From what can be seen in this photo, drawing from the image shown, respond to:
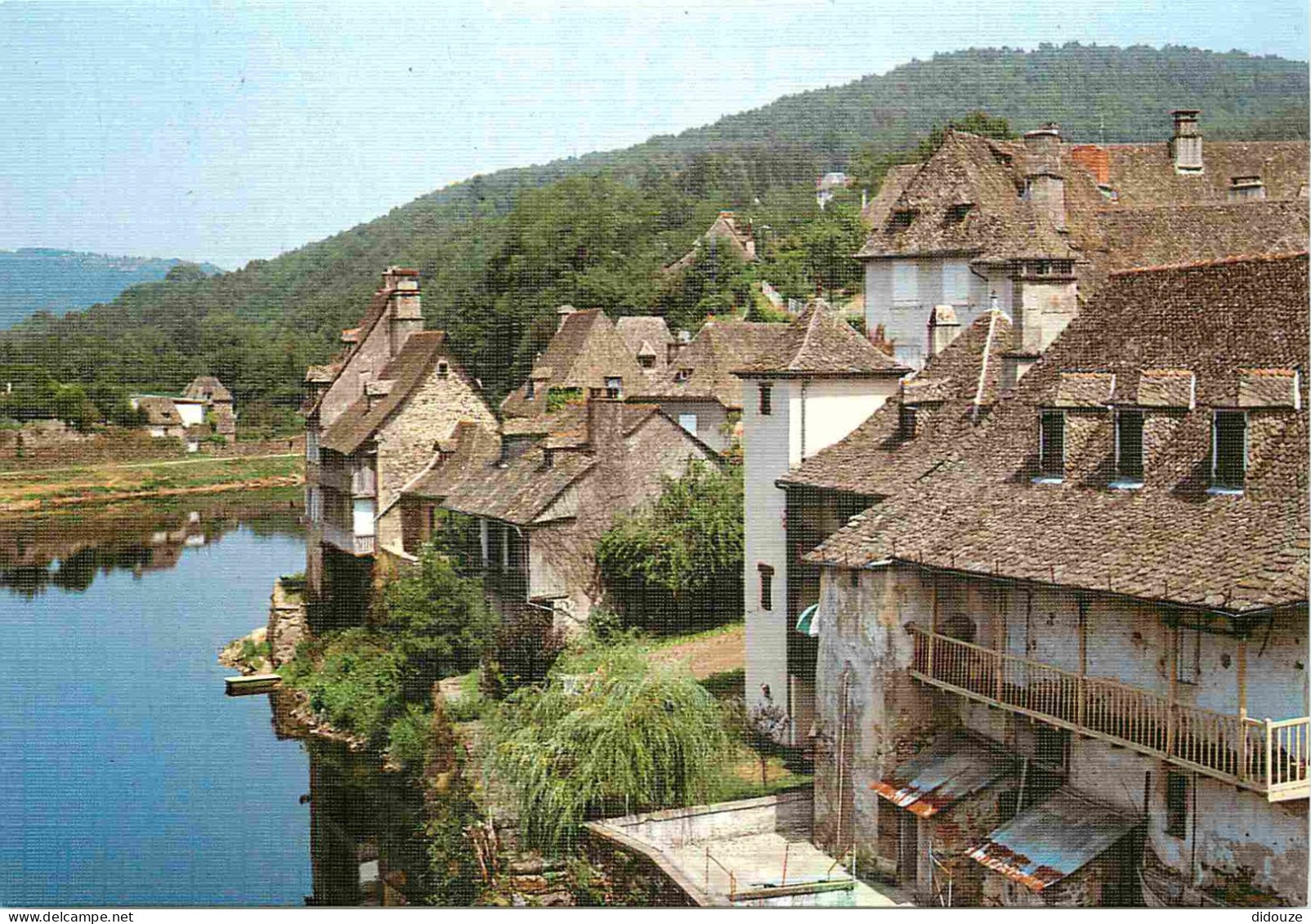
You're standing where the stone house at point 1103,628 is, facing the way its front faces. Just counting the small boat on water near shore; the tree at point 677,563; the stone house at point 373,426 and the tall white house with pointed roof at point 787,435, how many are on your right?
4

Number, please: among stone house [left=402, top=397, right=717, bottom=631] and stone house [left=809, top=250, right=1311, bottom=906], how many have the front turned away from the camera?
0

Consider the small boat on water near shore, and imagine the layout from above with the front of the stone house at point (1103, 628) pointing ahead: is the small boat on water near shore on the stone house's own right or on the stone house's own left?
on the stone house's own right

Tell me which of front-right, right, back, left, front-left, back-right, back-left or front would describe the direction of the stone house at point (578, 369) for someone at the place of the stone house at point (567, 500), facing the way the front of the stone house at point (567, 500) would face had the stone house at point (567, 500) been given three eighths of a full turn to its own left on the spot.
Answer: left

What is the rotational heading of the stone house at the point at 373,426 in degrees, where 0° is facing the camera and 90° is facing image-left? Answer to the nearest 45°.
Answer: approximately 45°

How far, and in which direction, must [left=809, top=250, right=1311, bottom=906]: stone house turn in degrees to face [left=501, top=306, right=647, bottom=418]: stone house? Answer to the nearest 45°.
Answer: approximately 90° to its right
